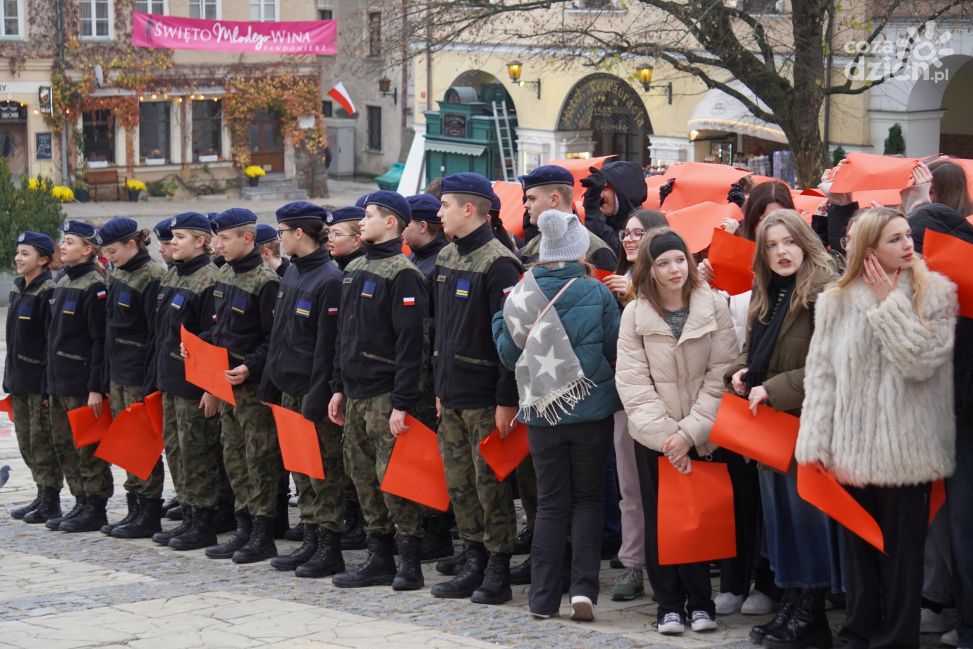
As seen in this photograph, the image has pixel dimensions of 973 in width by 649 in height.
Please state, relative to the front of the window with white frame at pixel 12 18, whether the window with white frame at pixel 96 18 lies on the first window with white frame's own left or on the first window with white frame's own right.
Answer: on the first window with white frame's own left

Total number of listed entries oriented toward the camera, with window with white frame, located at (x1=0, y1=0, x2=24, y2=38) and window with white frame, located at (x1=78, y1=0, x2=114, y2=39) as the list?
2

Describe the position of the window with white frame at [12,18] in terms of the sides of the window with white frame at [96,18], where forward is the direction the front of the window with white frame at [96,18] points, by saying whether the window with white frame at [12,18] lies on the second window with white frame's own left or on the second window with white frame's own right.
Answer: on the second window with white frame's own right

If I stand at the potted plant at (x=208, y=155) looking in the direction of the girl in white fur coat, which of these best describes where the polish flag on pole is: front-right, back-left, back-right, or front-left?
back-left

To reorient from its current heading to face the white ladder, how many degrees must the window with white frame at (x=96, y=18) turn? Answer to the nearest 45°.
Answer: approximately 45° to its left

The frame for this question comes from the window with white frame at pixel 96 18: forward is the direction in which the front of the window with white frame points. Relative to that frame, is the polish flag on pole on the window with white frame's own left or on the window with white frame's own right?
on the window with white frame's own left

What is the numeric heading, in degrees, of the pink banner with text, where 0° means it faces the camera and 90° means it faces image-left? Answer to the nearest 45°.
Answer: approximately 0°
